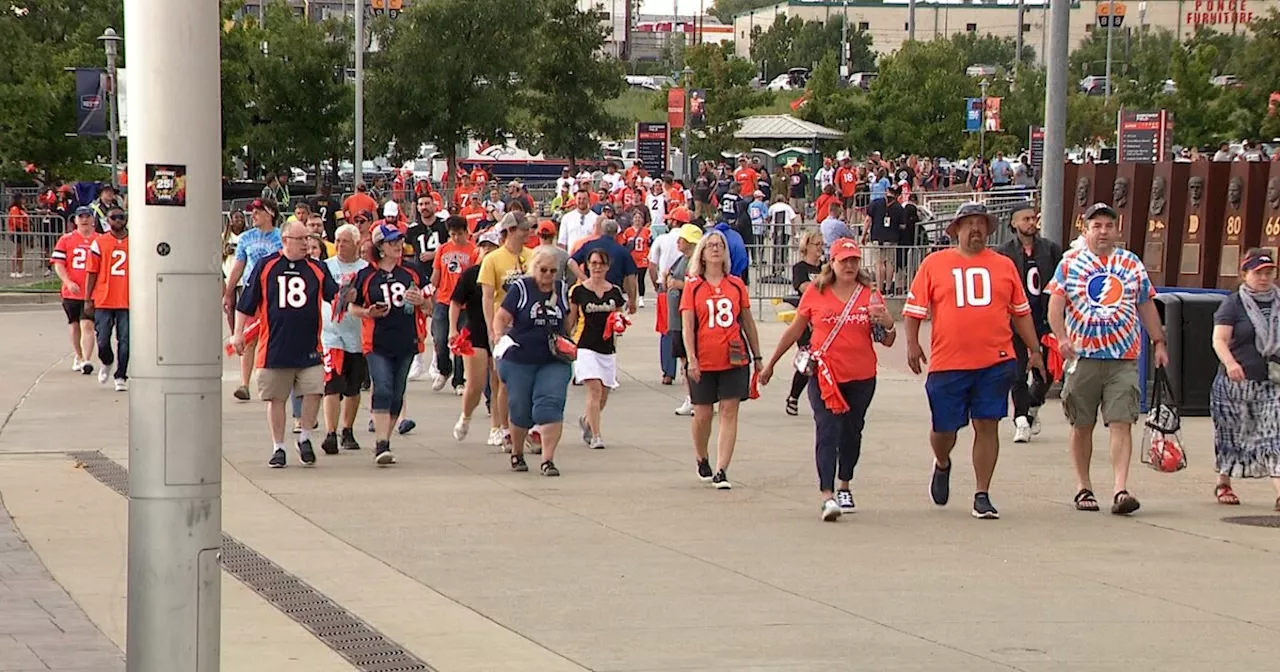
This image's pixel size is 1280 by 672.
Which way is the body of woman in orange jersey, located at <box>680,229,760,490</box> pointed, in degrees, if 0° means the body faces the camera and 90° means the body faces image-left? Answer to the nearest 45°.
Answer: approximately 0°

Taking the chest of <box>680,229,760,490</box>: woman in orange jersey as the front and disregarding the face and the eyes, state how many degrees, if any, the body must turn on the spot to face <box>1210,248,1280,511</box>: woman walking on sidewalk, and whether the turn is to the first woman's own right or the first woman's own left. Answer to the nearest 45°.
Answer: approximately 90° to the first woman's own left

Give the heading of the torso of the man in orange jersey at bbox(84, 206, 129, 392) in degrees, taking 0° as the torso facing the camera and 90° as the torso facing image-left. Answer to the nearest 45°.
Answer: approximately 0°

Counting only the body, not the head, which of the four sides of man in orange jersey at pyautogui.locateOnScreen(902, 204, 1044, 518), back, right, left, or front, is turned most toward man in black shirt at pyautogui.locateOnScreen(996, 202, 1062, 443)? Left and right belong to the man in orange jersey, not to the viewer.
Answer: back

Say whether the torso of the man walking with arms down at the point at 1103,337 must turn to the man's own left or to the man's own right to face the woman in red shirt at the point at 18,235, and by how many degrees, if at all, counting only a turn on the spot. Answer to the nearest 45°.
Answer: approximately 135° to the man's own right

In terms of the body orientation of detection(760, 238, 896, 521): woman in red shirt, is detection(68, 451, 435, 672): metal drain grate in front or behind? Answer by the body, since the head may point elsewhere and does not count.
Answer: in front

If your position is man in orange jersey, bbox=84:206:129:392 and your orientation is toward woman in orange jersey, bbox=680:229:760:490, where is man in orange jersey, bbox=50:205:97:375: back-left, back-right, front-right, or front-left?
back-left
